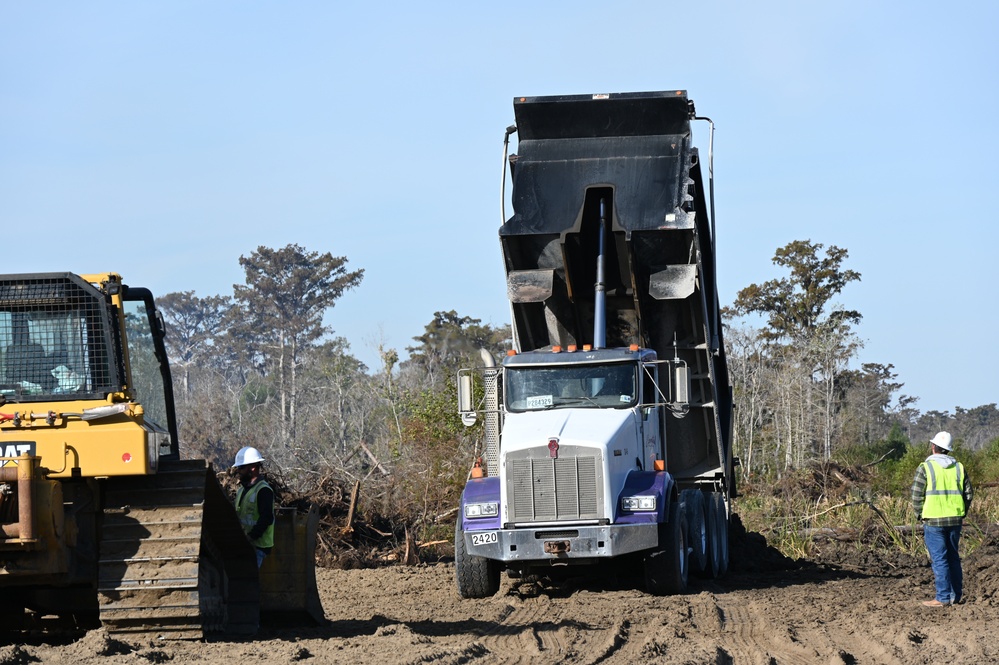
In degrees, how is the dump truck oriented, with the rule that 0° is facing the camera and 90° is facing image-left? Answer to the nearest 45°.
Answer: approximately 0°

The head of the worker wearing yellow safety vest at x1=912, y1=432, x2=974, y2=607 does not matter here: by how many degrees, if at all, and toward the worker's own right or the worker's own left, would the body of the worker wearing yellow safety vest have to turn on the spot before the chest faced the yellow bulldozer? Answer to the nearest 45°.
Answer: approximately 90° to the worker's own left

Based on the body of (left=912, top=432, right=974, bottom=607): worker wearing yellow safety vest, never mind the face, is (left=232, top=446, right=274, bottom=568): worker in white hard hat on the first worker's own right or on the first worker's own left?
on the first worker's own left

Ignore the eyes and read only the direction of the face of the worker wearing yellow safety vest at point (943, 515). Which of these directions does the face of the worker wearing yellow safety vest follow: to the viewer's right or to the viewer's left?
to the viewer's left

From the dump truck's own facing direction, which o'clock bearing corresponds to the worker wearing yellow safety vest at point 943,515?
The worker wearing yellow safety vest is roughly at 10 o'clock from the dump truck.

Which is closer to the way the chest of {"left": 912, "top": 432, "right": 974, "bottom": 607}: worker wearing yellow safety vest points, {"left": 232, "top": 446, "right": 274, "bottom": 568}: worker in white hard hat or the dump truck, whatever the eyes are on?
the dump truck

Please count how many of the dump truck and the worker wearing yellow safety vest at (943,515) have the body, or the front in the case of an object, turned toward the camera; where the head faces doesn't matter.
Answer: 1

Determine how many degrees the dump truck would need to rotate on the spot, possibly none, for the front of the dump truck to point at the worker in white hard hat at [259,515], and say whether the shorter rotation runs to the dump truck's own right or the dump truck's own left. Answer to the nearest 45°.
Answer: approximately 45° to the dump truck's own right
